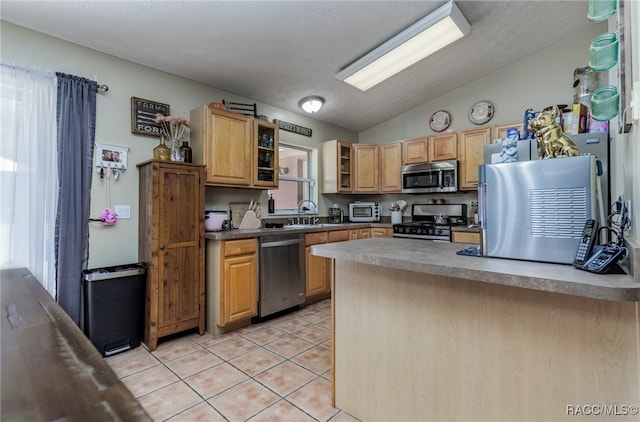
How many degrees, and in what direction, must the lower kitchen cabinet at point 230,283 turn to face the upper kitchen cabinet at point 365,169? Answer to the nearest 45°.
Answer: approximately 90° to its left

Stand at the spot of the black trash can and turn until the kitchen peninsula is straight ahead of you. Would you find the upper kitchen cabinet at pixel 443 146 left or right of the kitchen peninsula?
left

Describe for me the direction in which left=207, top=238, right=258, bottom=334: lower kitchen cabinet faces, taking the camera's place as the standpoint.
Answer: facing the viewer and to the right of the viewer

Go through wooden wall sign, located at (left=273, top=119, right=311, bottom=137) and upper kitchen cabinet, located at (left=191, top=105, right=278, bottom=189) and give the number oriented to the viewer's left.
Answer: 0

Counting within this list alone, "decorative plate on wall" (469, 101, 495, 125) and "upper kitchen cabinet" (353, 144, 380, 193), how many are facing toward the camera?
2

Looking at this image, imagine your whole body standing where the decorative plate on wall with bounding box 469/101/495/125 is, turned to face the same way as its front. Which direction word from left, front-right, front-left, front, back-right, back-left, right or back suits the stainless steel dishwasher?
front-right

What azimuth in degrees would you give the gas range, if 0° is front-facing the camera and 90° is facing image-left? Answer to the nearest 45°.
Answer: approximately 45°

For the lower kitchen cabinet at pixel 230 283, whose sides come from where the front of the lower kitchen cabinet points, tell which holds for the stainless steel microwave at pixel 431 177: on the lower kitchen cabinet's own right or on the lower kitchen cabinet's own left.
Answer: on the lower kitchen cabinet's own left
